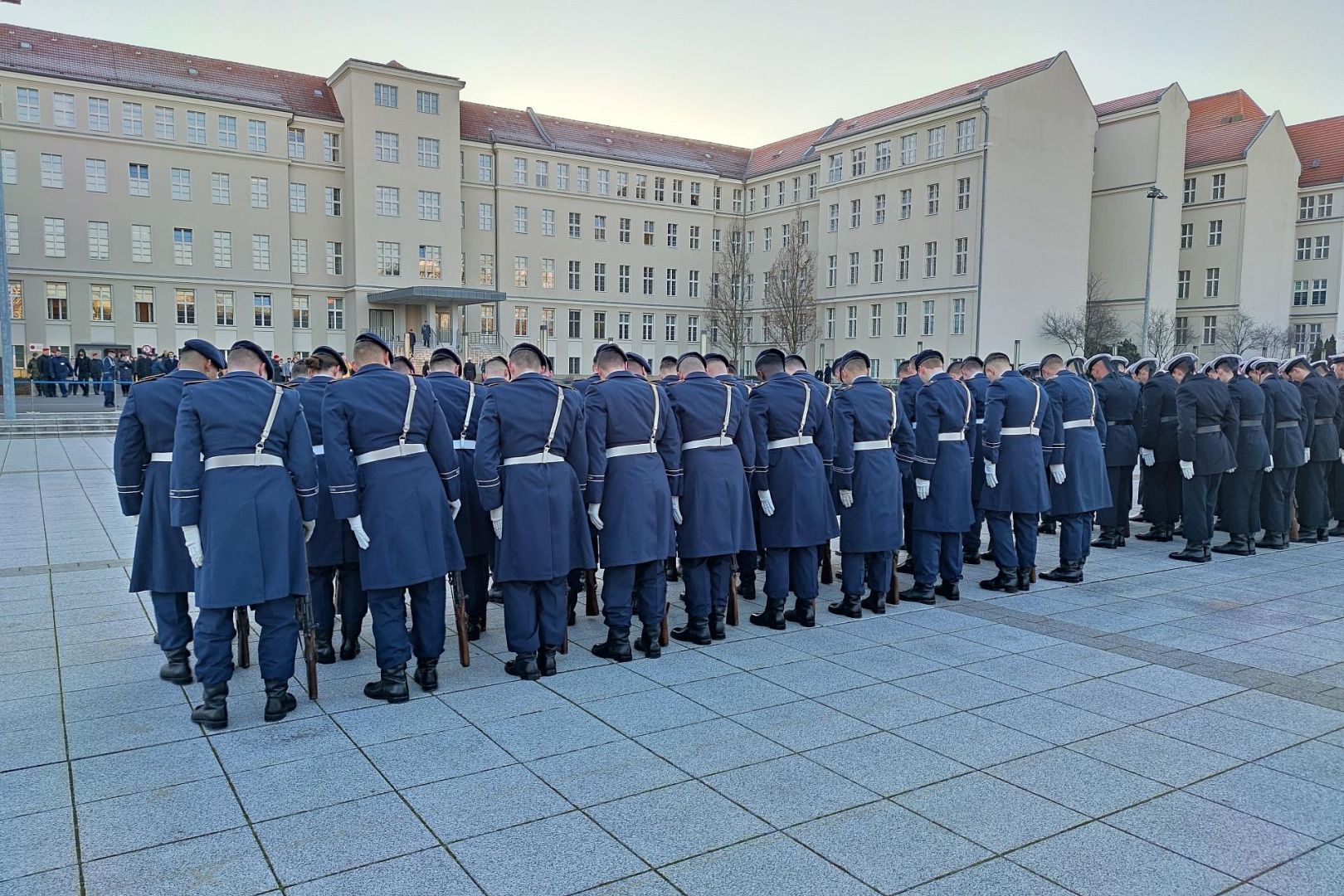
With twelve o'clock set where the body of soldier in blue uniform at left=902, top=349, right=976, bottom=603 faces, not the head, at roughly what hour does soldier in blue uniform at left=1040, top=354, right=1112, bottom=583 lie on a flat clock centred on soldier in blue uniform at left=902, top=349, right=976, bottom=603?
soldier in blue uniform at left=1040, top=354, right=1112, bottom=583 is roughly at 3 o'clock from soldier in blue uniform at left=902, top=349, right=976, bottom=603.

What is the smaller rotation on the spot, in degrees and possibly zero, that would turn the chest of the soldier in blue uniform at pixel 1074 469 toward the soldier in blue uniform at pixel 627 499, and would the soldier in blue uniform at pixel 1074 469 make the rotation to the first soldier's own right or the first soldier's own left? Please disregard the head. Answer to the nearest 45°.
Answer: approximately 90° to the first soldier's own left

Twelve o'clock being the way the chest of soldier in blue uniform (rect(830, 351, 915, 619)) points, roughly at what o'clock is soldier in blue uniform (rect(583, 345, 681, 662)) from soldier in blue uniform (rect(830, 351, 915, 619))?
soldier in blue uniform (rect(583, 345, 681, 662)) is roughly at 9 o'clock from soldier in blue uniform (rect(830, 351, 915, 619)).

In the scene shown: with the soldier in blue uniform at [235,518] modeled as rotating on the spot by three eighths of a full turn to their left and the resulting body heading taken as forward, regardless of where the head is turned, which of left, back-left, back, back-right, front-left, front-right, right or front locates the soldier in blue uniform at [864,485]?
back-left

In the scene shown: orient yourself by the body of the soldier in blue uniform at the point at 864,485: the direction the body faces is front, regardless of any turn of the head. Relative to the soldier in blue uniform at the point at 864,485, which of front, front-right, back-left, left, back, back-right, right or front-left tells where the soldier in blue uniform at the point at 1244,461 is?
right

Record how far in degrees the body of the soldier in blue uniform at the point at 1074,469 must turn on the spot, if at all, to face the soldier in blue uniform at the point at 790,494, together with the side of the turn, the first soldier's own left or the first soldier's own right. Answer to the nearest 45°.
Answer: approximately 90° to the first soldier's own left

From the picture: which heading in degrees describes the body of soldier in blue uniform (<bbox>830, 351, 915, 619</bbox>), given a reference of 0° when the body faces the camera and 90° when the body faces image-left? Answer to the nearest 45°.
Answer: approximately 135°

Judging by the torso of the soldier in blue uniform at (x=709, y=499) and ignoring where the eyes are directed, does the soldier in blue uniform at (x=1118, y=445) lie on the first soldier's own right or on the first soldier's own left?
on the first soldier's own right

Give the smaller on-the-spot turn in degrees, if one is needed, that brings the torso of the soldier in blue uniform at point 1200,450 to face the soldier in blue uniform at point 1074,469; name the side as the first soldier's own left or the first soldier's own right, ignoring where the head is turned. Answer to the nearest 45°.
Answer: approximately 90° to the first soldier's own left

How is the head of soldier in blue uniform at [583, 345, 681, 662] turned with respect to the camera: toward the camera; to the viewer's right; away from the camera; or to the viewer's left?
away from the camera

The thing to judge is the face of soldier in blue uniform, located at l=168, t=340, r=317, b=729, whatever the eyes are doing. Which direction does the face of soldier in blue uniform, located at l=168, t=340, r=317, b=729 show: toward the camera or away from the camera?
away from the camera

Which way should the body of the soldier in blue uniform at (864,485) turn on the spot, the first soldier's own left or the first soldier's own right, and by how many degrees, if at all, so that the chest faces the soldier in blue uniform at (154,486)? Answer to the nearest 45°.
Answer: approximately 90° to the first soldier's own left

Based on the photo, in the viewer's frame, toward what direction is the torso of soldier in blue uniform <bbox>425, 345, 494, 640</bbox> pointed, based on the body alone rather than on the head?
away from the camera

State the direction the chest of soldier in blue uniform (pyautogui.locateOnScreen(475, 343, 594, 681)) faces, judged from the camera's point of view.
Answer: away from the camera

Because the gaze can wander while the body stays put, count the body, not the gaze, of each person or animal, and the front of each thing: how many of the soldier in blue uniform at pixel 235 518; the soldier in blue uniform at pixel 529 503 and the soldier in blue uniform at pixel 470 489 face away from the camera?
3

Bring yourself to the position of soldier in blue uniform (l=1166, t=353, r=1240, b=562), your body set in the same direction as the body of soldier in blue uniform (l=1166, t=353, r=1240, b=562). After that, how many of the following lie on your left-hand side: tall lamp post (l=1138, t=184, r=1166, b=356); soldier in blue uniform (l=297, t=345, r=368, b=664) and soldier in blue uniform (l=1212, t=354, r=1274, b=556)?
1
